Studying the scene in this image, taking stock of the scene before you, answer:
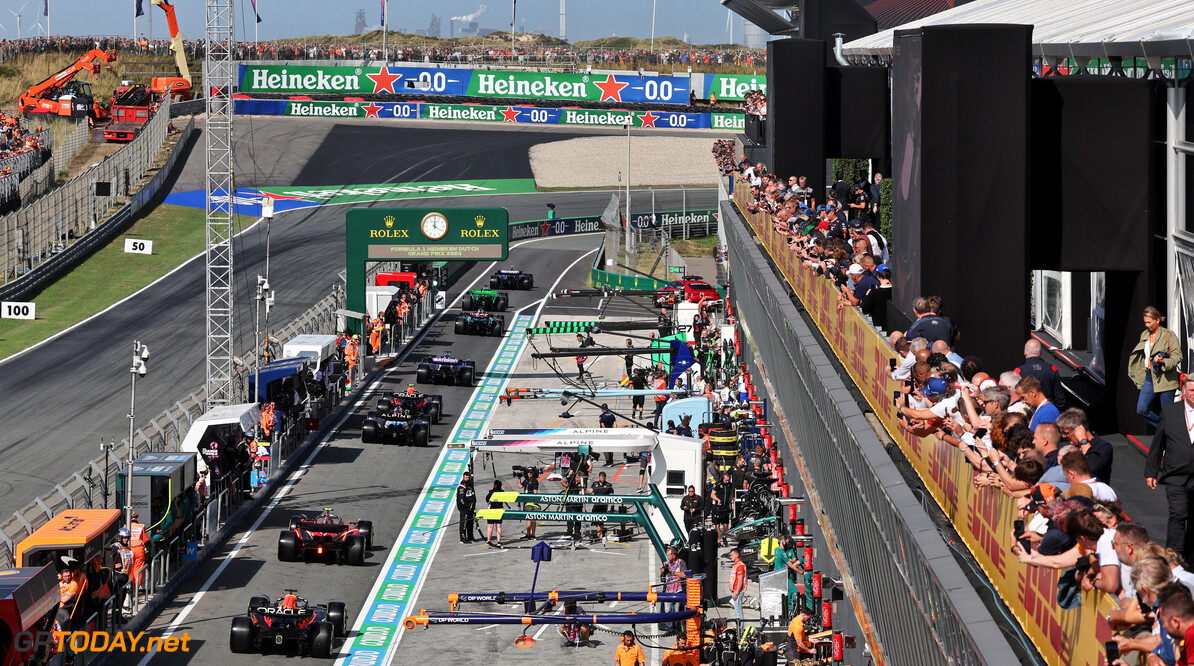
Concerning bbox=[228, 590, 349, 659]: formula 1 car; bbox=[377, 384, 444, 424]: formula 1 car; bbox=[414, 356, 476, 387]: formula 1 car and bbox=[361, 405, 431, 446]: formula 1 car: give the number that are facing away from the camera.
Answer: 4

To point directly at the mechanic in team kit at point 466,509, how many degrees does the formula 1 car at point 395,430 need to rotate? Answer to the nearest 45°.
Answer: approximately 180°

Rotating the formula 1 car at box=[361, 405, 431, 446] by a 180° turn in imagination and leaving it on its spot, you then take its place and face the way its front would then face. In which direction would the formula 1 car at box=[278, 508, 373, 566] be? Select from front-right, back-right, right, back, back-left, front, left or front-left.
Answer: front

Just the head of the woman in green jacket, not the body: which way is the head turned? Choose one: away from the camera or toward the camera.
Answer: toward the camera

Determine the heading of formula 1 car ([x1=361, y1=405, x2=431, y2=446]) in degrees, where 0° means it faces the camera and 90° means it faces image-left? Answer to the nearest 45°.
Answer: approximately 180°

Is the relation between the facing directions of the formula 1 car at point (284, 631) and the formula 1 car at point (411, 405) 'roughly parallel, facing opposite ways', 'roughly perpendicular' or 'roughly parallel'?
roughly parallel

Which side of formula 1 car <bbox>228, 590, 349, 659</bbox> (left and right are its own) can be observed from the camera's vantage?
back

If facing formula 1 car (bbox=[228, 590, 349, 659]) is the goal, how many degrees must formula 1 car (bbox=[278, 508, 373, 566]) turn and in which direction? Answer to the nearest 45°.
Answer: approximately 180°

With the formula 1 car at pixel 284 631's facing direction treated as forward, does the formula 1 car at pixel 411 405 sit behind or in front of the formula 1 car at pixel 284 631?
in front

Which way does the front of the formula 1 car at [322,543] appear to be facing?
away from the camera

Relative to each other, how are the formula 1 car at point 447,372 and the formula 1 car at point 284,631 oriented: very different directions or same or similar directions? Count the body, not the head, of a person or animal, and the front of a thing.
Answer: same or similar directions

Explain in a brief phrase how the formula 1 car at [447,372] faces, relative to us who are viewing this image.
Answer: facing away from the viewer

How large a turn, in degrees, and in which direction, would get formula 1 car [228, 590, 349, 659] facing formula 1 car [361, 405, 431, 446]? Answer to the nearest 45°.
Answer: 0° — it already faces it

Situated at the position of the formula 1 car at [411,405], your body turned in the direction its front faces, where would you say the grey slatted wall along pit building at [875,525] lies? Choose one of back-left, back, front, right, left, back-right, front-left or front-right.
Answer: back

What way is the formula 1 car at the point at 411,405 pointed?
away from the camera
